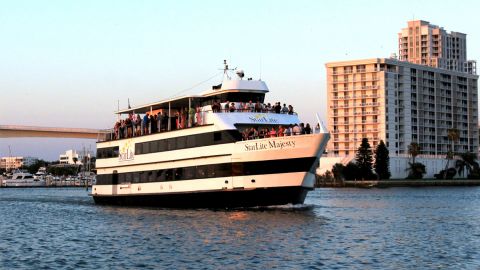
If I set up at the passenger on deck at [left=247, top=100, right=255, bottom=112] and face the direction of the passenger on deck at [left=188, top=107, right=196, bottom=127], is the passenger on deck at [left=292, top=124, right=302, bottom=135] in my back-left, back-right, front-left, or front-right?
back-left

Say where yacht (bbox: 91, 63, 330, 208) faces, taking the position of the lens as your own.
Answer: facing the viewer and to the right of the viewer
